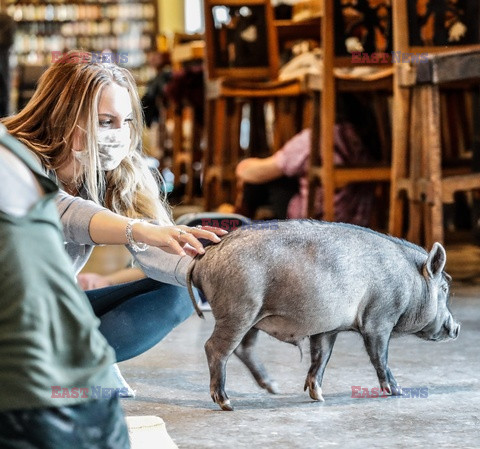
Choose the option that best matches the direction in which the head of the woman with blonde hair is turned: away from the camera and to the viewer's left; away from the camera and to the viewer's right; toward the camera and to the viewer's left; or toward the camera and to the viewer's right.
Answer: toward the camera and to the viewer's right

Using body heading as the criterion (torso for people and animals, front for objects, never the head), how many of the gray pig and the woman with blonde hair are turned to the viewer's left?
0

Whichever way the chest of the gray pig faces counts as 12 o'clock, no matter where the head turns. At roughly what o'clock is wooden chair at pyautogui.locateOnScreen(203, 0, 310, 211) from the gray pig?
The wooden chair is roughly at 9 o'clock from the gray pig.

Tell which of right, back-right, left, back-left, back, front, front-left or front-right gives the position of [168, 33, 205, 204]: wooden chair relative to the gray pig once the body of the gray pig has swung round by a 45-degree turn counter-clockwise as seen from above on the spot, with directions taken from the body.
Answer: front-left

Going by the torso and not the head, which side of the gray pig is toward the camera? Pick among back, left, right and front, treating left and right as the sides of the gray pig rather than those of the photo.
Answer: right

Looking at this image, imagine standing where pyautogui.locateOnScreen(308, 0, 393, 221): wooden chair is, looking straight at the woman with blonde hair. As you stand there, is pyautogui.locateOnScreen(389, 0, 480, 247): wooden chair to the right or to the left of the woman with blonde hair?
left

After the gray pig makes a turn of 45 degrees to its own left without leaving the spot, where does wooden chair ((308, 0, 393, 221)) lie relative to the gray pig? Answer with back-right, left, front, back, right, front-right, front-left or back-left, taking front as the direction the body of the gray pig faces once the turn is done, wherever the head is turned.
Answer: front-left

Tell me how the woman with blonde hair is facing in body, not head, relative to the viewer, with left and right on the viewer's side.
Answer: facing the viewer and to the right of the viewer

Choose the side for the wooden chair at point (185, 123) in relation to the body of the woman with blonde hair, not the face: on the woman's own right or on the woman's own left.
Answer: on the woman's own left

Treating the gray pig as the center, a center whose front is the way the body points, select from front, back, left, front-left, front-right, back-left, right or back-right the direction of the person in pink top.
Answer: left
